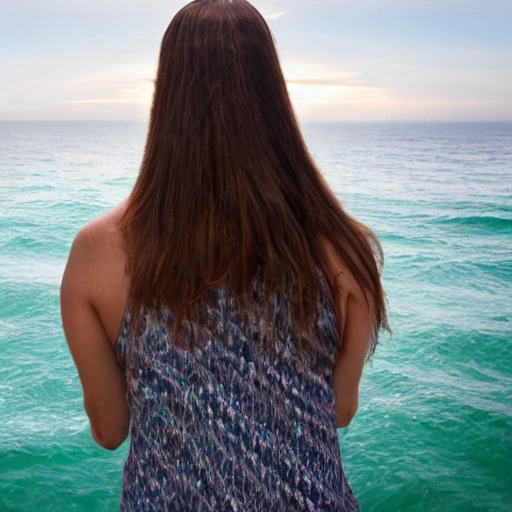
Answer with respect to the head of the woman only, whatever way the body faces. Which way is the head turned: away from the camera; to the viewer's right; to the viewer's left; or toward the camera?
away from the camera

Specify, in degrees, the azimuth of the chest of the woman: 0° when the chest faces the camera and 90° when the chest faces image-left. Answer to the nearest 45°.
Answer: approximately 180°
